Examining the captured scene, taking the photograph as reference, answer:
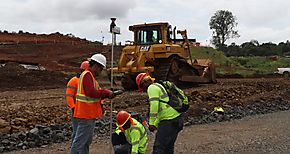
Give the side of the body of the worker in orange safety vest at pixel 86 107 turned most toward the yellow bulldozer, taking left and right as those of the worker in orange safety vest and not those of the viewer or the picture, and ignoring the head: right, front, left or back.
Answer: left

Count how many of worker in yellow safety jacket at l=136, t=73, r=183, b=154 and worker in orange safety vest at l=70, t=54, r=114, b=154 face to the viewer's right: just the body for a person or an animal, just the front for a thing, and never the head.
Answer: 1

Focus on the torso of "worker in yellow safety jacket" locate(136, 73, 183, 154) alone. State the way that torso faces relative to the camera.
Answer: to the viewer's left

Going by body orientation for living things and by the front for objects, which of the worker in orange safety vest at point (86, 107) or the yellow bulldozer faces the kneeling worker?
the worker in orange safety vest

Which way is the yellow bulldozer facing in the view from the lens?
facing away from the viewer and to the right of the viewer

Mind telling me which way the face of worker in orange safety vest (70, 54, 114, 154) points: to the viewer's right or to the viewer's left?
to the viewer's right

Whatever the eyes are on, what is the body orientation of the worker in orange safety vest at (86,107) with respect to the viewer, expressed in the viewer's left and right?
facing to the right of the viewer

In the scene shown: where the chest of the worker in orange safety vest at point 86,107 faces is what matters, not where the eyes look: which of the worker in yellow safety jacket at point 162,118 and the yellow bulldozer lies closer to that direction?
the worker in yellow safety jacket

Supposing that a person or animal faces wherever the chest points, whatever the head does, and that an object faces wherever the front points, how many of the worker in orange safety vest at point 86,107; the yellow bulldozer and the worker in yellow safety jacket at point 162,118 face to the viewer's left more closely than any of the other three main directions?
1

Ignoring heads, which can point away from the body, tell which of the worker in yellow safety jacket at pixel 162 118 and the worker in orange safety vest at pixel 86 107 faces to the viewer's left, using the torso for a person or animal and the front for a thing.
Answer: the worker in yellow safety jacket

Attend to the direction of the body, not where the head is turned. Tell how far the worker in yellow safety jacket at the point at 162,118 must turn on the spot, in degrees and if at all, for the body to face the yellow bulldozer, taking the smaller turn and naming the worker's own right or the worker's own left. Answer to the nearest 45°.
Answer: approximately 90° to the worker's own right

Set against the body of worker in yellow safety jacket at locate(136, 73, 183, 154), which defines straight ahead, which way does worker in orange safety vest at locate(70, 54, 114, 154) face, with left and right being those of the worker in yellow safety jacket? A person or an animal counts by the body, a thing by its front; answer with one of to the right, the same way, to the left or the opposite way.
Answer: the opposite way

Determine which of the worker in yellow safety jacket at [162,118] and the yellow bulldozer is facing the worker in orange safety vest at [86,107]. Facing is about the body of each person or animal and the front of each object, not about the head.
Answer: the worker in yellow safety jacket

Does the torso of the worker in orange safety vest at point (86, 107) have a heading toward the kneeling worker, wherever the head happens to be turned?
yes
